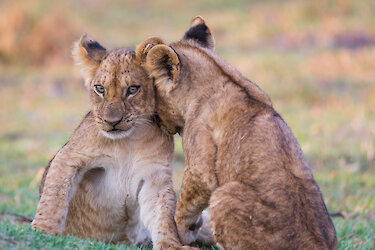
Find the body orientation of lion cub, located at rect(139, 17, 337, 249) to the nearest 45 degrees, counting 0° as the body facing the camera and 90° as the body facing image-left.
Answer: approximately 135°

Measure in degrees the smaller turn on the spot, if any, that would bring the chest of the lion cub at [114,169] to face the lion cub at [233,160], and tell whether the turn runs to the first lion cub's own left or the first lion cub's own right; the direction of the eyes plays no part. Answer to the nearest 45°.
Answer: approximately 45° to the first lion cub's own left

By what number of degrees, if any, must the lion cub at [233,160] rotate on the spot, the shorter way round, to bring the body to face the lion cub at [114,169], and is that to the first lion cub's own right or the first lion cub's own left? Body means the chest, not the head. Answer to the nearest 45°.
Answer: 0° — it already faces it

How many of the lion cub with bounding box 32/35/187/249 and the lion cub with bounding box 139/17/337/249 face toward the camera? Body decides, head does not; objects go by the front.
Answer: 1

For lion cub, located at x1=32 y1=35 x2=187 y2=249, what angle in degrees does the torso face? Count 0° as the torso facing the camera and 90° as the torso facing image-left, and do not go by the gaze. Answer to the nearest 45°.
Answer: approximately 0°
